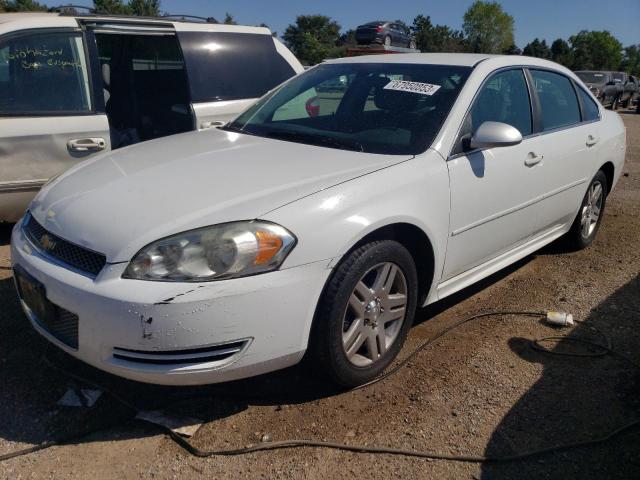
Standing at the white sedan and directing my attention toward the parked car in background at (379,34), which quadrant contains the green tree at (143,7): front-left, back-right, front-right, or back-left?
front-left

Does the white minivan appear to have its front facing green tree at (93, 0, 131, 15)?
no

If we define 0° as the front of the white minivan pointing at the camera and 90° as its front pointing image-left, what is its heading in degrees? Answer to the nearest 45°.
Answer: approximately 90°

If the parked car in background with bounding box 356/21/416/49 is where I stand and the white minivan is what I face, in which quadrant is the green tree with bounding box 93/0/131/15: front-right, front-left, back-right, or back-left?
back-right

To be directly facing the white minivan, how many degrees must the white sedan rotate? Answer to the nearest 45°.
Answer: approximately 90° to its right

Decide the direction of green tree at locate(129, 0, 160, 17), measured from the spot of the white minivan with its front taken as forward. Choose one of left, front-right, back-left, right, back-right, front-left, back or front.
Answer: right

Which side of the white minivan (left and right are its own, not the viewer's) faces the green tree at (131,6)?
right

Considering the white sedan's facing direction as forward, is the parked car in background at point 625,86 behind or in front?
behind

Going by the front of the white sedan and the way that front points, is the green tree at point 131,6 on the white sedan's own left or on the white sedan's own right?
on the white sedan's own right

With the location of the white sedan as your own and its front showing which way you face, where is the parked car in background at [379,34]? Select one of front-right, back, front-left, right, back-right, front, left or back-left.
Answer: back-right

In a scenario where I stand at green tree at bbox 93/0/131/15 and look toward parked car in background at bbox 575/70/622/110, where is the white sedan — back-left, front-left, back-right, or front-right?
front-right

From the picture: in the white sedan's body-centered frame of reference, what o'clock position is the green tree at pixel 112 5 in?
The green tree is roughly at 4 o'clock from the white sedan.

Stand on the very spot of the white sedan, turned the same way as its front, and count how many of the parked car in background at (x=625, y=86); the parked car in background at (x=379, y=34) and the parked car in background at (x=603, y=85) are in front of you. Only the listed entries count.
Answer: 0

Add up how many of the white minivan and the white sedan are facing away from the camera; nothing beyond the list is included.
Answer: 0
